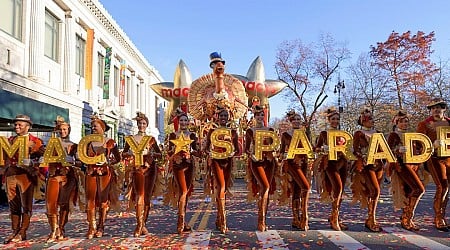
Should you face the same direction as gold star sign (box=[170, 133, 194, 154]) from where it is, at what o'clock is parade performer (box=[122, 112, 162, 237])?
The parade performer is roughly at 3 o'clock from the gold star sign.

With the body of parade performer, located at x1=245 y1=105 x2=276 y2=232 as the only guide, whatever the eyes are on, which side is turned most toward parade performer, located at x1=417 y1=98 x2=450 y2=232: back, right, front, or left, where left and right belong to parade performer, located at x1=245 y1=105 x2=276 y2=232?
left

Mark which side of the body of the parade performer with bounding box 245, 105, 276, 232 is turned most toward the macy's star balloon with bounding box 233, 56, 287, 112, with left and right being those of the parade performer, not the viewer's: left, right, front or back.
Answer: back

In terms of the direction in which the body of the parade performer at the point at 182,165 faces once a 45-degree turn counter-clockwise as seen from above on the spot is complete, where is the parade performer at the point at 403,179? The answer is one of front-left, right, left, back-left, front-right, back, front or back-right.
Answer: front-left

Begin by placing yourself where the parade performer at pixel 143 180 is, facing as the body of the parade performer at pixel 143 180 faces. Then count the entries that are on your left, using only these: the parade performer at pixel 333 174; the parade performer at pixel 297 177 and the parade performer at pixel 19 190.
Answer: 2

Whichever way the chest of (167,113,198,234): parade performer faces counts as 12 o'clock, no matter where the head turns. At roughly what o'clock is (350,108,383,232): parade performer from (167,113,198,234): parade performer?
(350,108,383,232): parade performer is roughly at 9 o'clock from (167,113,198,234): parade performer.

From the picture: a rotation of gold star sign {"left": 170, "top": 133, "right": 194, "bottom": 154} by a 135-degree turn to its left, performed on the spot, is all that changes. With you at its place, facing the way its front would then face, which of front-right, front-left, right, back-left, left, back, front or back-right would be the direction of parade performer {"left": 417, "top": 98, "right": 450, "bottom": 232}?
front-right

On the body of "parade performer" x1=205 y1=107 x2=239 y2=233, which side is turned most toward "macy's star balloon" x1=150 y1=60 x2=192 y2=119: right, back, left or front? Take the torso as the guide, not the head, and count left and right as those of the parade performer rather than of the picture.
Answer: back

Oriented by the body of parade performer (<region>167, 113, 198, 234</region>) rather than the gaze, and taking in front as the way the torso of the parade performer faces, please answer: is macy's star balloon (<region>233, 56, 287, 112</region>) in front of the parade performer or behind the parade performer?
behind

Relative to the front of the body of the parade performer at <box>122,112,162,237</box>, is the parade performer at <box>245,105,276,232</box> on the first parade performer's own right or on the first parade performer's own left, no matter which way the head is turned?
on the first parade performer's own left

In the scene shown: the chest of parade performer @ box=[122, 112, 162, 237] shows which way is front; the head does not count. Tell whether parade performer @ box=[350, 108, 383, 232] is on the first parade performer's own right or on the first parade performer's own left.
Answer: on the first parade performer's own left
